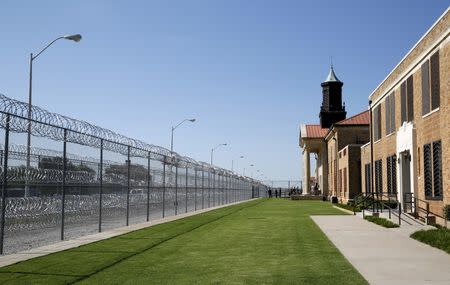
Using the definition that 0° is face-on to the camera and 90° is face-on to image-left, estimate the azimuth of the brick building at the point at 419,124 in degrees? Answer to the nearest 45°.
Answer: approximately 45°

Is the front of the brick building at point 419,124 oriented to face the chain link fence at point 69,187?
yes
